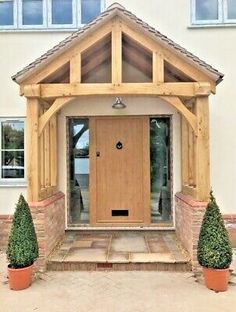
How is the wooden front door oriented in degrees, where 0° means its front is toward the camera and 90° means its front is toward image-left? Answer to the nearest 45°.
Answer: approximately 0°

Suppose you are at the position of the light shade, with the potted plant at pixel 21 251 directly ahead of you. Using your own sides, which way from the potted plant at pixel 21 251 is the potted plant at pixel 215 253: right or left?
left

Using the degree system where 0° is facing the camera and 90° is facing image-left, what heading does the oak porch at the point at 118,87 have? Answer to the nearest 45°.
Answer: approximately 0°

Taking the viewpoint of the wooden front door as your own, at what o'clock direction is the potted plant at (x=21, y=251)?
The potted plant is roughly at 1 o'clock from the wooden front door.

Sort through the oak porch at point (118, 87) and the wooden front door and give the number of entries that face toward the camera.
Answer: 2
